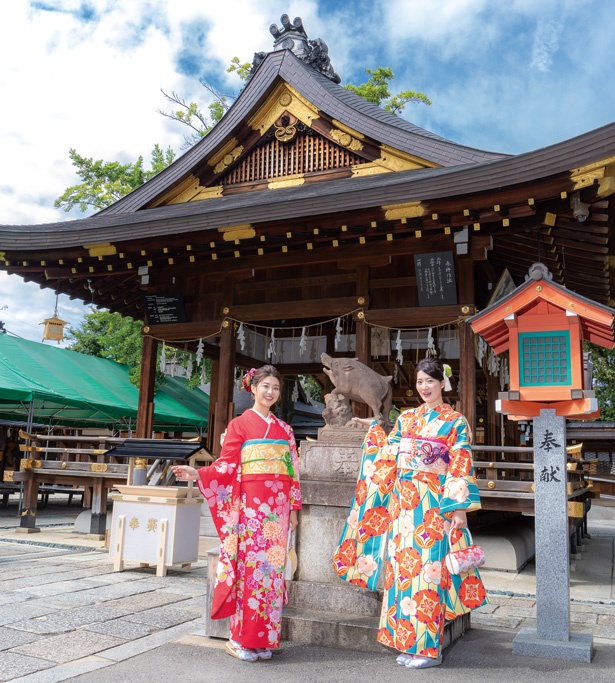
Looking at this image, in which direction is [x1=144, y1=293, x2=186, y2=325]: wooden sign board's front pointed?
toward the camera

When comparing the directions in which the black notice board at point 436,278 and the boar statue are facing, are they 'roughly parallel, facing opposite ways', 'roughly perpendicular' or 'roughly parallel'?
roughly perpendicular

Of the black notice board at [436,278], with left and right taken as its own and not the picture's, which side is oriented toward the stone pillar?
front

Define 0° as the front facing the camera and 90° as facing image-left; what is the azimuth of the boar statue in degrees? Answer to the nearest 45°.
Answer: approximately 90°

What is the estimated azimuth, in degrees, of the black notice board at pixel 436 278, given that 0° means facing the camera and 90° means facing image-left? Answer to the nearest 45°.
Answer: approximately 0°

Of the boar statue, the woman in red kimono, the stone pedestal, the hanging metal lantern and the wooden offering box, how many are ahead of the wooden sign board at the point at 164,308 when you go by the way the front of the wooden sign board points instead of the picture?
4

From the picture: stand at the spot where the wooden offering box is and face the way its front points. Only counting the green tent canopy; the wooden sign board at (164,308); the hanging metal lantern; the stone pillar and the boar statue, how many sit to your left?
2

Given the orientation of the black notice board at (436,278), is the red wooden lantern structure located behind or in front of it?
in front

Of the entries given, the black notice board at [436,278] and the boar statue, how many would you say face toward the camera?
1

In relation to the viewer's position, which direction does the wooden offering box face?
facing the viewer and to the left of the viewer

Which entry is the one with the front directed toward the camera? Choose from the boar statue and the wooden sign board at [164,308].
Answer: the wooden sign board

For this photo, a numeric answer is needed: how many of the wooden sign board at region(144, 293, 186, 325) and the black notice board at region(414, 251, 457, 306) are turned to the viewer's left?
0

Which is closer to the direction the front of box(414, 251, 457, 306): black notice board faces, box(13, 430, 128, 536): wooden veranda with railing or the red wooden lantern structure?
the red wooden lantern structure

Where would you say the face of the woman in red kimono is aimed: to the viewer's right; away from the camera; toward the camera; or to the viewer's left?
toward the camera

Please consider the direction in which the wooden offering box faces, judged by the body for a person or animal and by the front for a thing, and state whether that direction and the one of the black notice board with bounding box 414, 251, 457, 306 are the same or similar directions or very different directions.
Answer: same or similar directions
